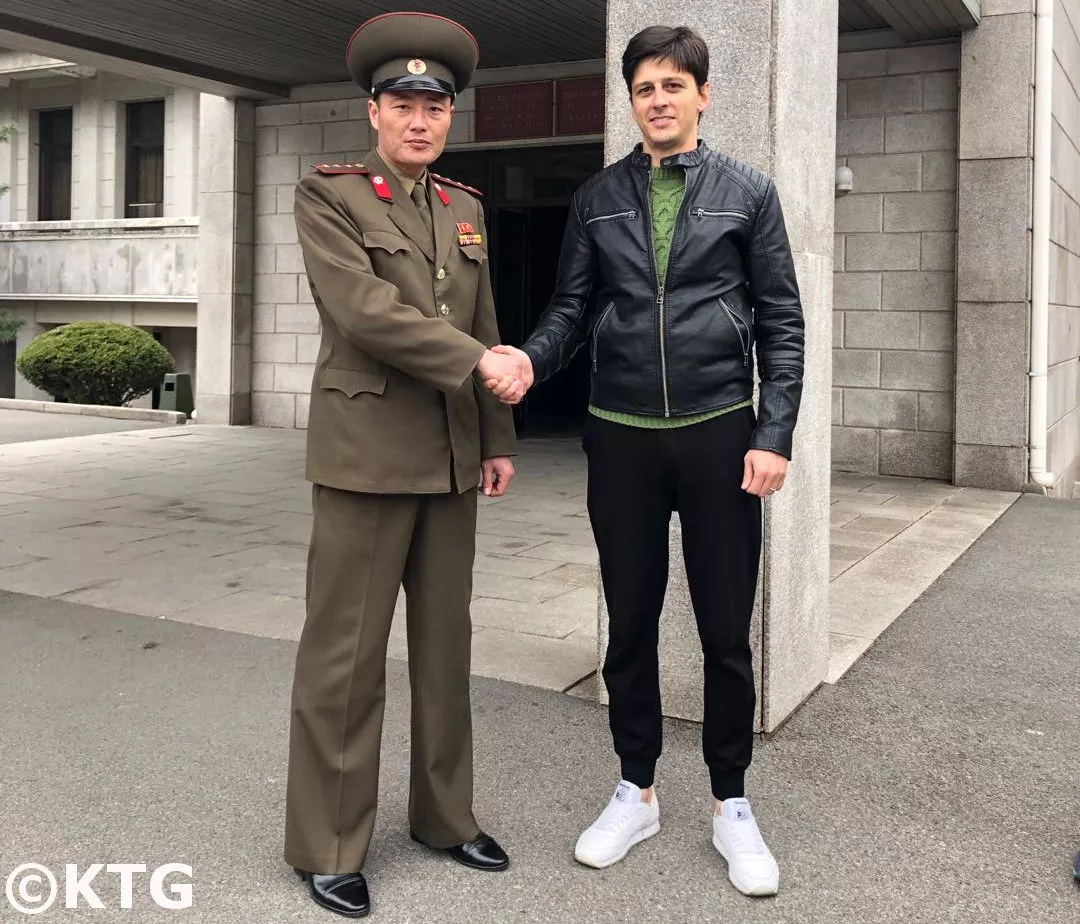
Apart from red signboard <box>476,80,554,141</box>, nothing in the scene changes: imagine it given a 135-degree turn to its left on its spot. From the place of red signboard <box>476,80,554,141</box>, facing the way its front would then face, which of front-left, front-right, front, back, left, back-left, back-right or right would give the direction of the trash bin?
left

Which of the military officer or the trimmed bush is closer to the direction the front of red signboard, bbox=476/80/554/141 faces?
the military officer

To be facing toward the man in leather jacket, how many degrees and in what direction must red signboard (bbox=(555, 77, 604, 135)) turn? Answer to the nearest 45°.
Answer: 0° — it already faces them

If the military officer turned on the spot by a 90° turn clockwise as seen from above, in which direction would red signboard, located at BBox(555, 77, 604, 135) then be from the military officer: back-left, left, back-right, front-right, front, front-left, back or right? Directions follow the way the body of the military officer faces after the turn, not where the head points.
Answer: back-right

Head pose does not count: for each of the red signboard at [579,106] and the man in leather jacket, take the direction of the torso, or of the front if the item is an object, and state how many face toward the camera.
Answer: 2

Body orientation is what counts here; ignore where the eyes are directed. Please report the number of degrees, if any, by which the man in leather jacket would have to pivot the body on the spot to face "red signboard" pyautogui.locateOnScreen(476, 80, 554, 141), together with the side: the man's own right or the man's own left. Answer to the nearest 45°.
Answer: approximately 180°

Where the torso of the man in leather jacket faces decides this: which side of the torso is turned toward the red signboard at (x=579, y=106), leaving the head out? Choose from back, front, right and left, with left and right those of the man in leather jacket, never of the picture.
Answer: back
